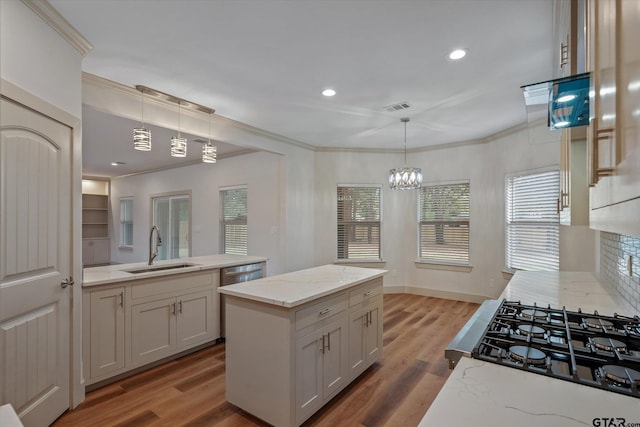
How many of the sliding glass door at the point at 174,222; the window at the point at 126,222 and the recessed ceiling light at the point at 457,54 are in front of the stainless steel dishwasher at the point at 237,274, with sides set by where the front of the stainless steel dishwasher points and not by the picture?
1

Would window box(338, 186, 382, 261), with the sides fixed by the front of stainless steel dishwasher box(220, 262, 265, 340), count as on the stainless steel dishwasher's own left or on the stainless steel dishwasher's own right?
on the stainless steel dishwasher's own left

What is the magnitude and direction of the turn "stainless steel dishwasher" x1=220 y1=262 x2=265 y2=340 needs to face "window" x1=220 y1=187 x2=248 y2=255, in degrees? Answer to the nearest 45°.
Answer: approximately 135° to its left

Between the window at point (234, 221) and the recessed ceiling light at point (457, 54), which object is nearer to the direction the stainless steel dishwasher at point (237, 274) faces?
the recessed ceiling light

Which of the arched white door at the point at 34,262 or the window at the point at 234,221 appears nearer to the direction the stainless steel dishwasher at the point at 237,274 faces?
the arched white door

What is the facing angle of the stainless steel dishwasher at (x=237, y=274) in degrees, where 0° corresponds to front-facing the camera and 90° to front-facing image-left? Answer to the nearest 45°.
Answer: approximately 315°

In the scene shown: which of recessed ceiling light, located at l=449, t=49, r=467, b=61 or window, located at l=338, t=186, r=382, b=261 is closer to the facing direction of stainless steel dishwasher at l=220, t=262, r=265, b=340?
the recessed ceiling light

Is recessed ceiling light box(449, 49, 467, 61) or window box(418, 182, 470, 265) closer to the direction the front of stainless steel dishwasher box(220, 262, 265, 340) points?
the recessed ceiling light
